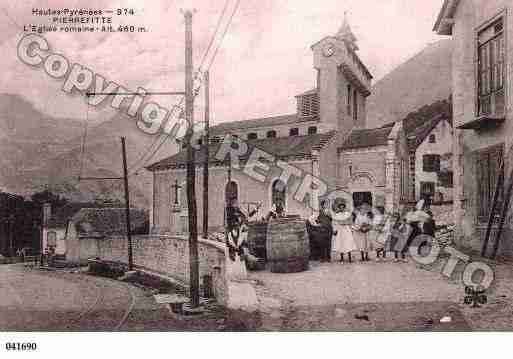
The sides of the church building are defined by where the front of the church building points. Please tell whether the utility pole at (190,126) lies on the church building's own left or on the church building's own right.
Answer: on the church building's own right

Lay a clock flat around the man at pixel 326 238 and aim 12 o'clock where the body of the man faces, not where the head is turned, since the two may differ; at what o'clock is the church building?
The church building is roughly at 6 o'clock from the man.

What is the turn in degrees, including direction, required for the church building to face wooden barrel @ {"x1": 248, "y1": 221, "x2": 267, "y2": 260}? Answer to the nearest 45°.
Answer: approximately 45° to its right

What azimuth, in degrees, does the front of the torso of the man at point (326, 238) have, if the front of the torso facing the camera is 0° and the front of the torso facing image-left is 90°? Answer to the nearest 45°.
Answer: approximately 0°
